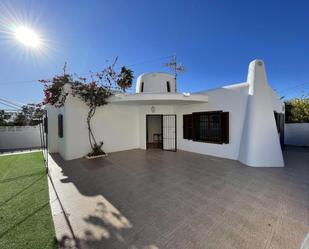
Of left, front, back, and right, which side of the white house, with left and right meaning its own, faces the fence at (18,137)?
right

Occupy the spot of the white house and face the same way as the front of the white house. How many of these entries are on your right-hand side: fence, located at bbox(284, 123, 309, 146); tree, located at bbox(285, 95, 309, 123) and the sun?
1

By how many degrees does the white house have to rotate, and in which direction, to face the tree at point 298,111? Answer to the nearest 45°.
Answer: approximately 135° to its left

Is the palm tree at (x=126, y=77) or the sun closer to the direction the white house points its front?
the sun

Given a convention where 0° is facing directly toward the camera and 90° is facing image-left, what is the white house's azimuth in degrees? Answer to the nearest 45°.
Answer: approximately 0°

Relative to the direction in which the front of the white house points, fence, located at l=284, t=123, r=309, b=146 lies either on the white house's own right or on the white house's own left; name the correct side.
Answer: on the white house's own left

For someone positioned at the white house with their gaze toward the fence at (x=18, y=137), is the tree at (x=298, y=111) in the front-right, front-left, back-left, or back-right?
back-right

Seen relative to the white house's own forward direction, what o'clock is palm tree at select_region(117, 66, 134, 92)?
The palm tree is roughly at 4 o'clock from the white house.

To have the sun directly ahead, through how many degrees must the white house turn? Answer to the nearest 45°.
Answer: approximately 90° to its right
